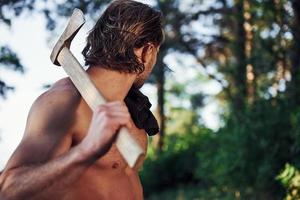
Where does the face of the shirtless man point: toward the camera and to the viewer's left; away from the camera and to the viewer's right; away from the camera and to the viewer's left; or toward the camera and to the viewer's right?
away from the camera and to the viewer's right
